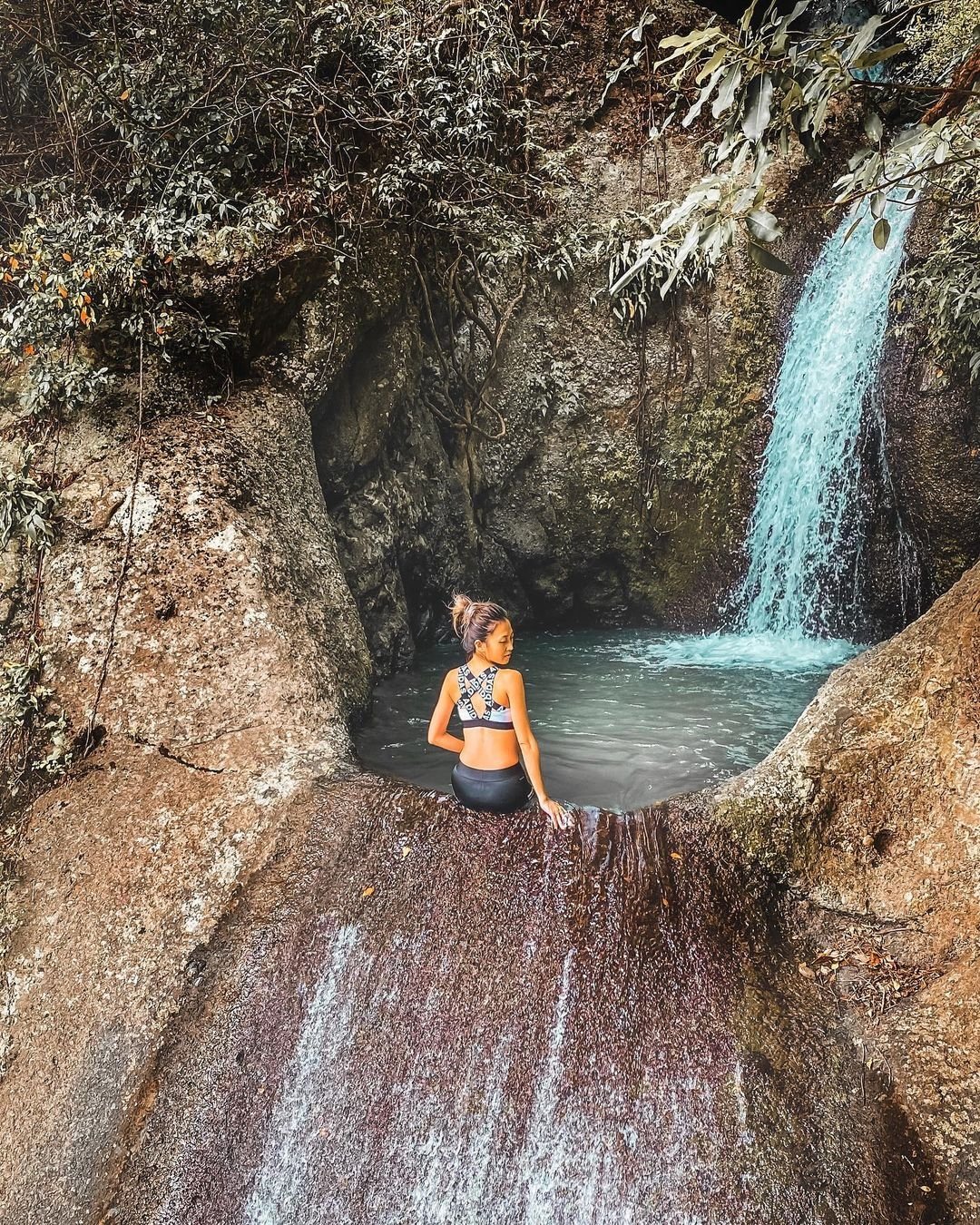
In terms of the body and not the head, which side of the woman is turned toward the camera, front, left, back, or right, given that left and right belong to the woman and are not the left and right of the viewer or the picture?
back

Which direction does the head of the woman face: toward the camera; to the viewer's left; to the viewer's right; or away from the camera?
to the viewer's right

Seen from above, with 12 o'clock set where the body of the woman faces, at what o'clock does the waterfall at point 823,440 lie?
The waterfall is roughly at 1 o'clock from the woman.
